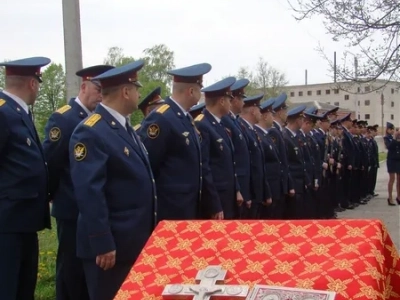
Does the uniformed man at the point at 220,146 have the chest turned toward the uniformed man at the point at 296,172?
no

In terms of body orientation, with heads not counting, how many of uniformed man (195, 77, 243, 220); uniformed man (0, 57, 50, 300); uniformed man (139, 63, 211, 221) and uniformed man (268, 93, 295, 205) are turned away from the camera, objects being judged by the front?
0

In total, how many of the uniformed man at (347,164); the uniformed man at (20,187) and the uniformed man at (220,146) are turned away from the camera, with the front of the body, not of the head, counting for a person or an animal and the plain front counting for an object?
0

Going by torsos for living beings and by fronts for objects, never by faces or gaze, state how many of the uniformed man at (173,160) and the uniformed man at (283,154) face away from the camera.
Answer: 0

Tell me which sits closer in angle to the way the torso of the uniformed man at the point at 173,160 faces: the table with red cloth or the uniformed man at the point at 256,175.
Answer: the table with red cloth

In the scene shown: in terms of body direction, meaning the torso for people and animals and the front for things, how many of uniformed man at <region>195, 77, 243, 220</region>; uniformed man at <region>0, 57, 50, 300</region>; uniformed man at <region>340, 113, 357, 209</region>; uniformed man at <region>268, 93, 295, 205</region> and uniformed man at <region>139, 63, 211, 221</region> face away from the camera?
0

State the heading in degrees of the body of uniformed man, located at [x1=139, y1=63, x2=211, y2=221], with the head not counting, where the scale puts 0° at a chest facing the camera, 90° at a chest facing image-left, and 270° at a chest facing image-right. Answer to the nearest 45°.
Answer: approximately 315°

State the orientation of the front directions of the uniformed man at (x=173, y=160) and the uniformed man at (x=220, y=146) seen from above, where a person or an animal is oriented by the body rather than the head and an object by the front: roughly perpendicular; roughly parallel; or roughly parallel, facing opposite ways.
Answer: roughly parallel

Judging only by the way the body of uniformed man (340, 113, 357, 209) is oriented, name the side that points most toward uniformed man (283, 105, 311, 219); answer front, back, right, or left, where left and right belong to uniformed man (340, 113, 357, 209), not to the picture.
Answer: right

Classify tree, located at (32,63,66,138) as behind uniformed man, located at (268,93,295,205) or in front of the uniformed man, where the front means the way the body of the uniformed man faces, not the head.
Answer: behind

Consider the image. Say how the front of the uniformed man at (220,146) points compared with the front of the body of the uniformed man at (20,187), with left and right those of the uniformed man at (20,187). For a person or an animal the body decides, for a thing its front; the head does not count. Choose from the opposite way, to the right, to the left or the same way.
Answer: the same way
